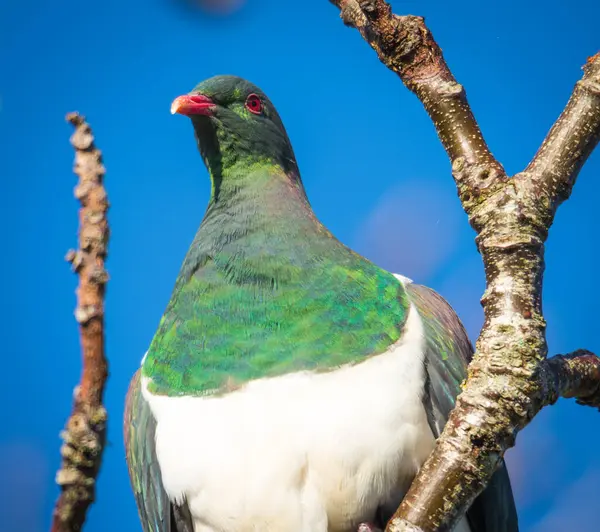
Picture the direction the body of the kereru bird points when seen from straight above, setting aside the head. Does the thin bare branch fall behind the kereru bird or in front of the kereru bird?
in front

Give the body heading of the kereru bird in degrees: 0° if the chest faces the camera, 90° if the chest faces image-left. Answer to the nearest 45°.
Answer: approximately 45°
